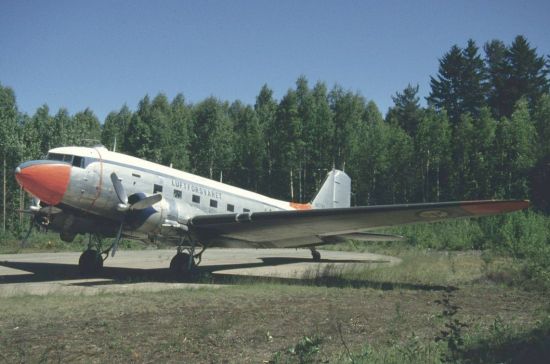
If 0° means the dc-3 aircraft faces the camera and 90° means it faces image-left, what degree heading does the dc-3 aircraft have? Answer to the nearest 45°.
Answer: approximately 45°

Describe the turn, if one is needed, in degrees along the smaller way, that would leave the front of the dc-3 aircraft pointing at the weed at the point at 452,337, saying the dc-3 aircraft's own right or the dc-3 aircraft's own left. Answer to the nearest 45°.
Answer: approximately 90° to the dc-3 aircraft's own left
